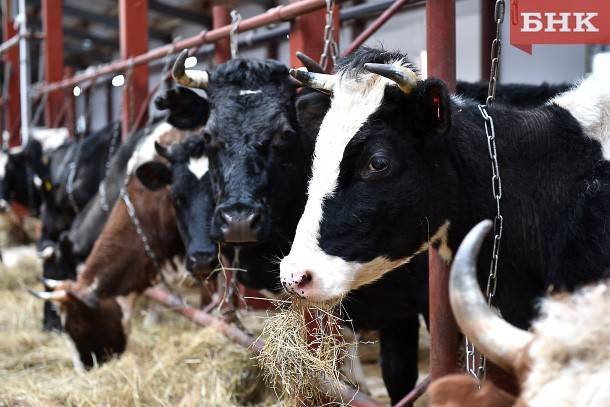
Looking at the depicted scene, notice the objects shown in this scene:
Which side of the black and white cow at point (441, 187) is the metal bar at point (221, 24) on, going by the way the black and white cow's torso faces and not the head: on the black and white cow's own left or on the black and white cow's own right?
on the black and white cow's own right

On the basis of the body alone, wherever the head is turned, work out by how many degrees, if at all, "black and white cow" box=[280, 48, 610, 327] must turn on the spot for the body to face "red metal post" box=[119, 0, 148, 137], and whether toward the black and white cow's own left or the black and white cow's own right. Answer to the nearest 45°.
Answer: approximately 45° to the black and white cow's own right

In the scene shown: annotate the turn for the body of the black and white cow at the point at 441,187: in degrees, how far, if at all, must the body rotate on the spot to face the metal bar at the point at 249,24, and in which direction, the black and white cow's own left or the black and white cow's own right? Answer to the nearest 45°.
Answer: approximately 45° to the black and white cow's own right

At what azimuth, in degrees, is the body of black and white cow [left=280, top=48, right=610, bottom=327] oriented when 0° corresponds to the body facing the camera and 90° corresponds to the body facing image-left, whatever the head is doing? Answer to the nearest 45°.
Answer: approximately 90°

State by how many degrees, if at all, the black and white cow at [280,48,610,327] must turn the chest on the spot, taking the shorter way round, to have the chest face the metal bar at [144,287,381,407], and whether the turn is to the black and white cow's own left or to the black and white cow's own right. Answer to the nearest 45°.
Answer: approximately 45° to the black and white cow's own right

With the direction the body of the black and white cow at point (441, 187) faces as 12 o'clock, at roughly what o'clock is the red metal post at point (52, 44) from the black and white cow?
The red metal post is roughly at 2 o'clock from the black and white cow.

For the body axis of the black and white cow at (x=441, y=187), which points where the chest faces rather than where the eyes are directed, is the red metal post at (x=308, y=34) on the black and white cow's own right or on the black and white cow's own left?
on the black and white cow's own right

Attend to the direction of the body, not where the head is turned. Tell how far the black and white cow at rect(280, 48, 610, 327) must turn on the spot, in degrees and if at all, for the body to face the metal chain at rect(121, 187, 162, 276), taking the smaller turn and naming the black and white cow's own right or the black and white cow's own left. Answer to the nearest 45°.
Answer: approximately 45° to the black and white cow's own right
